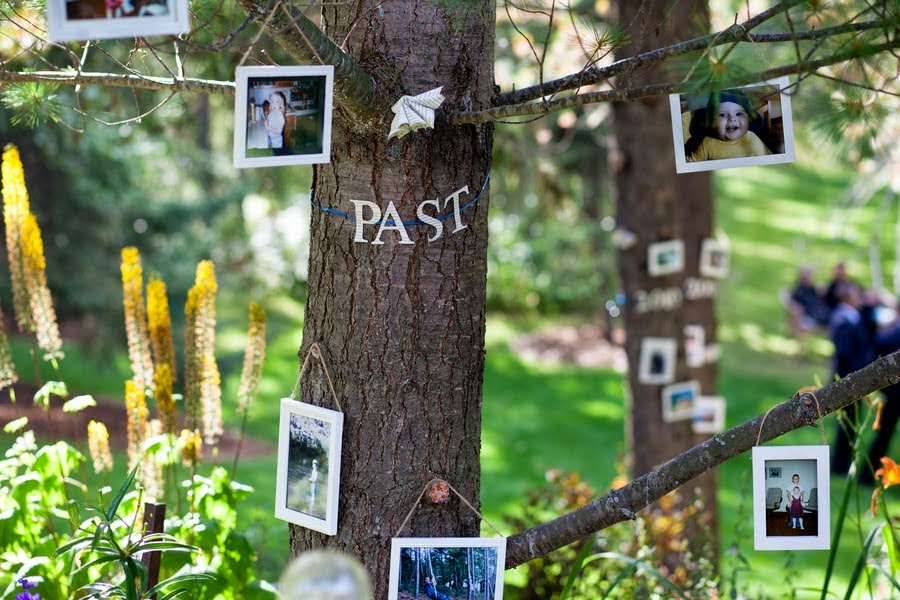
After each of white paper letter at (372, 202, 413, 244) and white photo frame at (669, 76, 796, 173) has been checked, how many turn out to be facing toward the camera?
2

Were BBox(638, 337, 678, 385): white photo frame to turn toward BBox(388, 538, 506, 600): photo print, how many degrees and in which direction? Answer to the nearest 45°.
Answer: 0° — it already faces it

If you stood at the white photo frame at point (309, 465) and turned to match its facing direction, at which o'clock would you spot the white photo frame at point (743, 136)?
the white photo frame at point (743, 136) is roughly at 8 o'clock from the white photo frame at point (309, 465).

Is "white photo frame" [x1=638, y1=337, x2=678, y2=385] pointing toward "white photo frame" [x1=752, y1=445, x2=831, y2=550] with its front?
yes

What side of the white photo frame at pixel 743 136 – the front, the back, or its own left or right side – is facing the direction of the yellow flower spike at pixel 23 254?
right

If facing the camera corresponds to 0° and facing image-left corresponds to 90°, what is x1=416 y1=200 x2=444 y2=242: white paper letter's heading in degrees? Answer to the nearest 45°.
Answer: approximately 0°

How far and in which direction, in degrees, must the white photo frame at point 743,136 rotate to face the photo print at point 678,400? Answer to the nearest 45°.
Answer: approximately 180°
